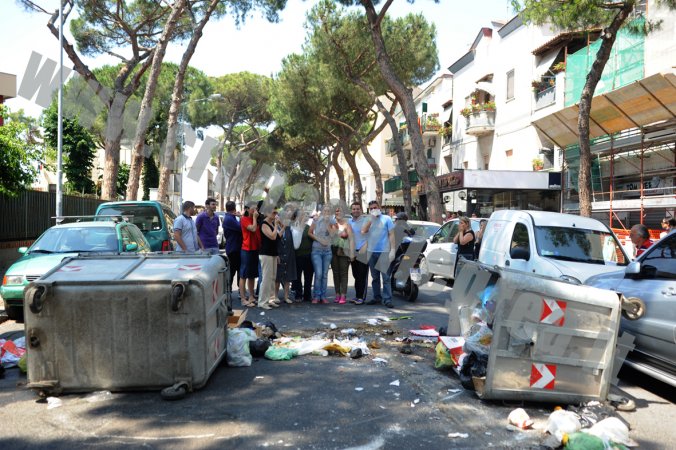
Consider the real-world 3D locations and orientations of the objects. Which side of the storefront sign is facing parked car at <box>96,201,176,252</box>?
front

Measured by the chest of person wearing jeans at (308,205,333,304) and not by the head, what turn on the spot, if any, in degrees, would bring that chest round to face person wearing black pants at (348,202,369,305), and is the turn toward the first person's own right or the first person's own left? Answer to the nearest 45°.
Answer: approximately 90° to the first person's own left

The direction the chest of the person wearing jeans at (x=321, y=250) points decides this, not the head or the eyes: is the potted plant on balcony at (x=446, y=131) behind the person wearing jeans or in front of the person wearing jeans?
behind

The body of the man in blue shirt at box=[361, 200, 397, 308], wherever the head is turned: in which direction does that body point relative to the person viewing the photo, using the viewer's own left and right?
facing the viewer

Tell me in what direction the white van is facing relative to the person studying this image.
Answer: facing the viewer and to the right of the viewer

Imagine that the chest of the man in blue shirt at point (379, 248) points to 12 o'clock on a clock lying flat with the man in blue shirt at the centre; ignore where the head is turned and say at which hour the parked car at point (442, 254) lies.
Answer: The parked car is roughly at 7 o'clock from the man in blue shirt.

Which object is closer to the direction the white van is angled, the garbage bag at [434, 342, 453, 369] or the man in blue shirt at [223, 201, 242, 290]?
the garbage bag

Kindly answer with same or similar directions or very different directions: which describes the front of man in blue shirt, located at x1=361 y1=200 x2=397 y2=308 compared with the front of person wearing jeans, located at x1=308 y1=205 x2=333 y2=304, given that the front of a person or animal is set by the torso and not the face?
same or similar directions

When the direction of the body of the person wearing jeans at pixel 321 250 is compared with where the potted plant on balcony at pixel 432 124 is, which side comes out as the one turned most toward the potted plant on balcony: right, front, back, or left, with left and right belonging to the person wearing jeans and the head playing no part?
back

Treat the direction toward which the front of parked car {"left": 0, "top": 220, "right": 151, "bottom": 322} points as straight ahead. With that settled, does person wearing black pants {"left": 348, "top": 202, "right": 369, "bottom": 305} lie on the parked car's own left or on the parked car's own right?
on the parked car's own left

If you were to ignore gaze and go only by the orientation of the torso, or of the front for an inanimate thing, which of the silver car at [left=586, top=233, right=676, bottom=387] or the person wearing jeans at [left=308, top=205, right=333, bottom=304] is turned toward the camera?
the person wearing jeans

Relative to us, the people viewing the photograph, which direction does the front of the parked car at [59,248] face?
facing the viewer and to the left of the viewer

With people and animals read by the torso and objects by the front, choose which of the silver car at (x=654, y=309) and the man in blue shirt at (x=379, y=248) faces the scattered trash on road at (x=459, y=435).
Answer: the man in blue shirt

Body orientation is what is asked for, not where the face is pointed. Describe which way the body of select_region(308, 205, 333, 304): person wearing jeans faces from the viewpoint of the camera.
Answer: toward the camera

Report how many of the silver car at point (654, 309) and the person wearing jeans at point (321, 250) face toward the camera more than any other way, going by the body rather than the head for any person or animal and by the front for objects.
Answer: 1
